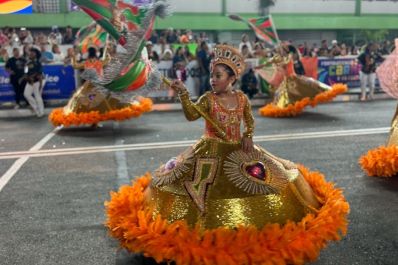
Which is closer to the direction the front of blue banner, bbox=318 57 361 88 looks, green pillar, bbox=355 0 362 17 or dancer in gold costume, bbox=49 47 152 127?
the dancer in gold costume

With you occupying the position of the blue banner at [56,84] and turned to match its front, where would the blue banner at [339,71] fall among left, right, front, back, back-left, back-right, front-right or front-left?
left

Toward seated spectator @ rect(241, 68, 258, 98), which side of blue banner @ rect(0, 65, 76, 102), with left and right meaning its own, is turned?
left

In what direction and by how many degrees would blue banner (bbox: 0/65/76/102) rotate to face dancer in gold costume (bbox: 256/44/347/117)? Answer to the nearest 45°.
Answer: approximately 45° to its left

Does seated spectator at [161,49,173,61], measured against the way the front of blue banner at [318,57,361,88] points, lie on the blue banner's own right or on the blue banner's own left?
on the blue banner's own right

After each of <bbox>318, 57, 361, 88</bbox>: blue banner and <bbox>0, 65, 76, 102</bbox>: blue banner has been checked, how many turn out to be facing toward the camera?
2

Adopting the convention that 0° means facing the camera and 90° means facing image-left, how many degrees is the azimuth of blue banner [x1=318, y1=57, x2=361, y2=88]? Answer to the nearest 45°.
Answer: approximately 0°

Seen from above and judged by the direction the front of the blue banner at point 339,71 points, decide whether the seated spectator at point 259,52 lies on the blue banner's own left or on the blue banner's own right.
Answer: on the blue banner's own right

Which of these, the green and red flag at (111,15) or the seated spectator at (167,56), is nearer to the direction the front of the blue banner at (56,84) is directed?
the green and red flag

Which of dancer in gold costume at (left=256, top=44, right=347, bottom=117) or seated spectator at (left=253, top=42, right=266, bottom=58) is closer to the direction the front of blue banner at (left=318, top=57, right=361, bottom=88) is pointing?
the dancer in gold costume

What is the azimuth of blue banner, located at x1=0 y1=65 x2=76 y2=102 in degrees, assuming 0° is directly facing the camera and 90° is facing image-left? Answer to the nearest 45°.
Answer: approximately 0°
